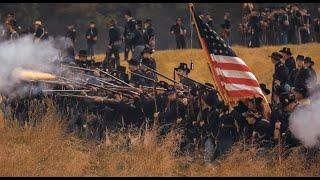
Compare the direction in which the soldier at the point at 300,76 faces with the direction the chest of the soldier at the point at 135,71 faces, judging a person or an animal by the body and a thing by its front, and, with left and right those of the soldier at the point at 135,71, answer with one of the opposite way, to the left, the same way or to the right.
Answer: the same way

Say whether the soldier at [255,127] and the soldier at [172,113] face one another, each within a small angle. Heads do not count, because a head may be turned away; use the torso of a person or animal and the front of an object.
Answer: no

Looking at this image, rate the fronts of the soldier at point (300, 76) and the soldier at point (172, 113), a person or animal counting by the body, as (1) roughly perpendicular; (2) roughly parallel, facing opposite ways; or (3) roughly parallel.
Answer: roughly parallel

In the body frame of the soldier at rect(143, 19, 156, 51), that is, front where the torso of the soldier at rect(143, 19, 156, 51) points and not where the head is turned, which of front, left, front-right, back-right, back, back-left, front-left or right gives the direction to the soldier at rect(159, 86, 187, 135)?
front-left

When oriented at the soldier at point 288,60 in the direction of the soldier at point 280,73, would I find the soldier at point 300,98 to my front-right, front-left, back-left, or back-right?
front-left

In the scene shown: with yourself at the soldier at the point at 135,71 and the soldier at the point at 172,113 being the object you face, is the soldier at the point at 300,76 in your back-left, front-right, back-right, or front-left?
front-left

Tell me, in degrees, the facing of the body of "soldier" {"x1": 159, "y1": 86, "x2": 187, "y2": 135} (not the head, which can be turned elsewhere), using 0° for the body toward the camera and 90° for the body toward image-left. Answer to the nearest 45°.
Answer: approximately 45°

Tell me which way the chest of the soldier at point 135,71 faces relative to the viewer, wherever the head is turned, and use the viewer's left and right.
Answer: facing the viewer and to the left of the viewer

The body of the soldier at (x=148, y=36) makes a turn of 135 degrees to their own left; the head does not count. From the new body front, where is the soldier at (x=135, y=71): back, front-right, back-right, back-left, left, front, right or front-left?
right

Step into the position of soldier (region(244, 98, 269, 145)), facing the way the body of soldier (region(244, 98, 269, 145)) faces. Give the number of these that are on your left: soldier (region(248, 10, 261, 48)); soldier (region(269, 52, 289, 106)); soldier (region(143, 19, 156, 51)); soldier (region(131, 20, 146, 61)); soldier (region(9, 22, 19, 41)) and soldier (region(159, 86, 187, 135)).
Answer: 0

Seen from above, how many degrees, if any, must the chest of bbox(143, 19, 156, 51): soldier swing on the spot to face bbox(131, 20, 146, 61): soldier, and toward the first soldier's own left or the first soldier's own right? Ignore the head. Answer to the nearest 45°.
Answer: approximately 45° to the first soldier's own left

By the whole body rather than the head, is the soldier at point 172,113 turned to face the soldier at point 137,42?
no

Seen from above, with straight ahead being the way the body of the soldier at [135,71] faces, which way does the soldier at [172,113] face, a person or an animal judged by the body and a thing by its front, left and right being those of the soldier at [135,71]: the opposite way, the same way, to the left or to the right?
the same way

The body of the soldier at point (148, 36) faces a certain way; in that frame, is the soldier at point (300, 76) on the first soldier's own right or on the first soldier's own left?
on the first soldier's own left

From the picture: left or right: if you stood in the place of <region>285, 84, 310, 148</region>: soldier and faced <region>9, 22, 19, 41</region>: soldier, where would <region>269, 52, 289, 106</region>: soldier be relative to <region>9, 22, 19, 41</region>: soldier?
right

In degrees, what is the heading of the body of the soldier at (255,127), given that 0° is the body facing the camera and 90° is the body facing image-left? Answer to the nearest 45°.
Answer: approximately 45°

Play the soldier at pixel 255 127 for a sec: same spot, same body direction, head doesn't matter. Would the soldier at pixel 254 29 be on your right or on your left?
on your right

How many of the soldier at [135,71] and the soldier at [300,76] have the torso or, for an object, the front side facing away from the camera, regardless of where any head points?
0
